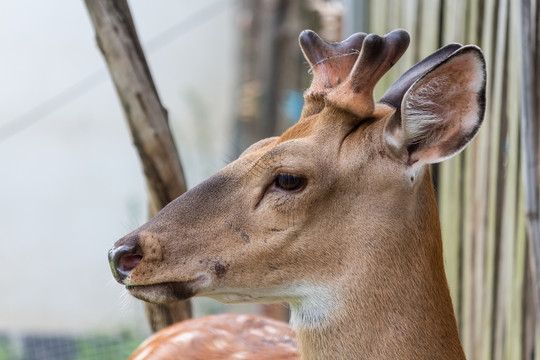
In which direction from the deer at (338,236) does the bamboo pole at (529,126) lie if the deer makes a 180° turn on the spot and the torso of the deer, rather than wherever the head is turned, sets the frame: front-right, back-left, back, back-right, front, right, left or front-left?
front-left

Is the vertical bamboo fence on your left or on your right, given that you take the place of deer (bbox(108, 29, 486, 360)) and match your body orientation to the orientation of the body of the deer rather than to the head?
on your right

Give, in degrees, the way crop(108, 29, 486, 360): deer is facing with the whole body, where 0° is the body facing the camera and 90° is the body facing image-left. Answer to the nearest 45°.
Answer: approximately 90°

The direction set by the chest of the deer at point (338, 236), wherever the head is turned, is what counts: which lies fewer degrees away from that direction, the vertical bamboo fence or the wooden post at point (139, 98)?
the wooden post

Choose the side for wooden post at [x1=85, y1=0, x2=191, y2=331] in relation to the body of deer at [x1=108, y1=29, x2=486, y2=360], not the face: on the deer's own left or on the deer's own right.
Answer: on the deer's own right
